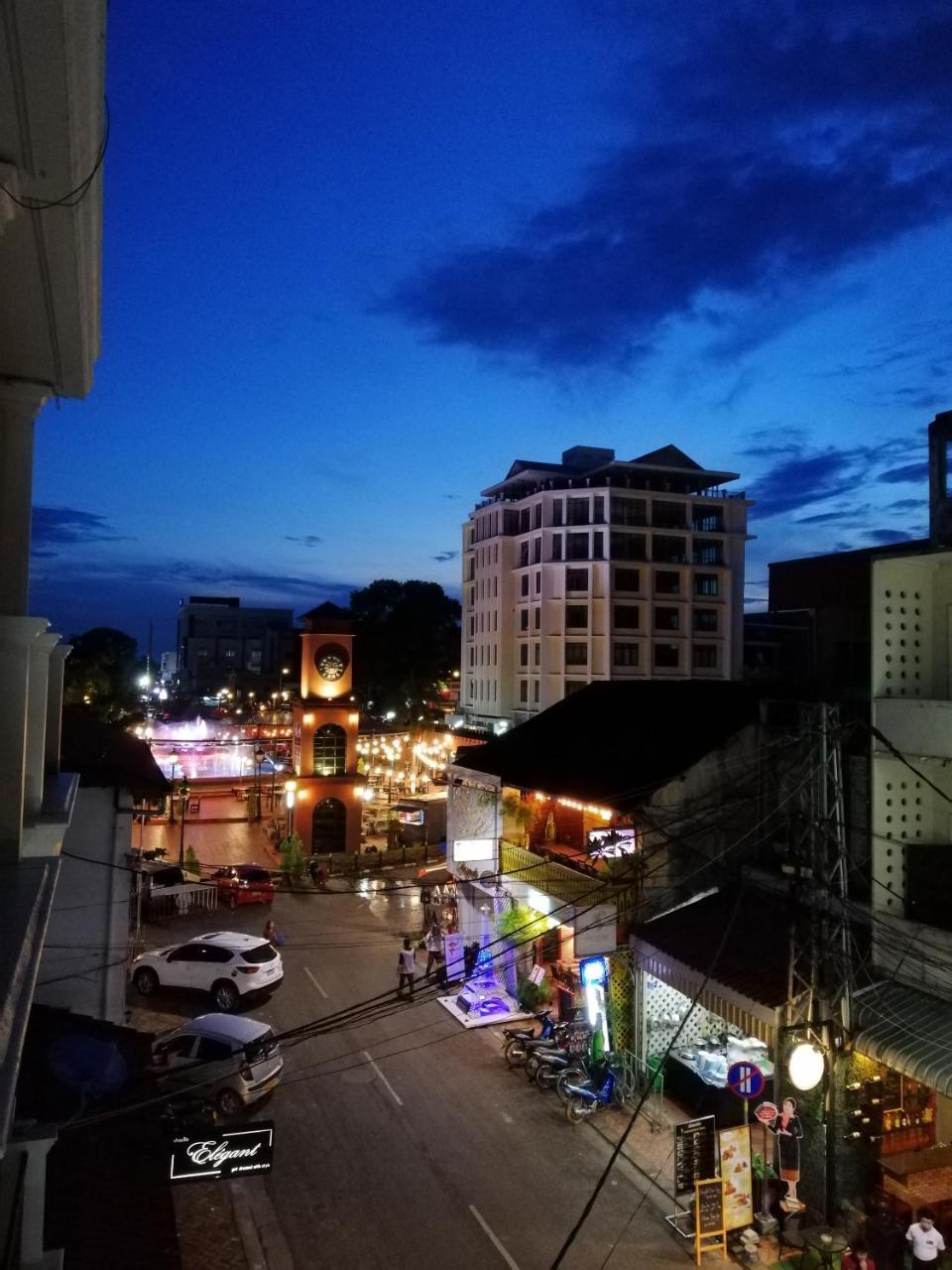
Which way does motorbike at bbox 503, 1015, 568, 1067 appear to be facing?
to the viewer's right

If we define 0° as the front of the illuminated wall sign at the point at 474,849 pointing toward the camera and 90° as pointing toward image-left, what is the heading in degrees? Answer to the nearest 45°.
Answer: approximately 0°

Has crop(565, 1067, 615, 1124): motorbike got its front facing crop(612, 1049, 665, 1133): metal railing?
yes

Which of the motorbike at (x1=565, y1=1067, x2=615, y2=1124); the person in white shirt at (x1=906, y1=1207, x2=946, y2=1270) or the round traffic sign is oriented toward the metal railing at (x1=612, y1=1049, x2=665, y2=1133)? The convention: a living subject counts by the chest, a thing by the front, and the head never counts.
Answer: the motorbike

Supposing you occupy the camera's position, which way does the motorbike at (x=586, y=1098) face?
facing away from the viewer and to the right of the viewer

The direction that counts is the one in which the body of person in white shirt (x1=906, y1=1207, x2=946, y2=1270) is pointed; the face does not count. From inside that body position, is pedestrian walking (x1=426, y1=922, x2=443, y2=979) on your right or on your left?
on your right

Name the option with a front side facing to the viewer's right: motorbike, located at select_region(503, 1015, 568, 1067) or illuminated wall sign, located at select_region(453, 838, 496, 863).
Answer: the motorbike
